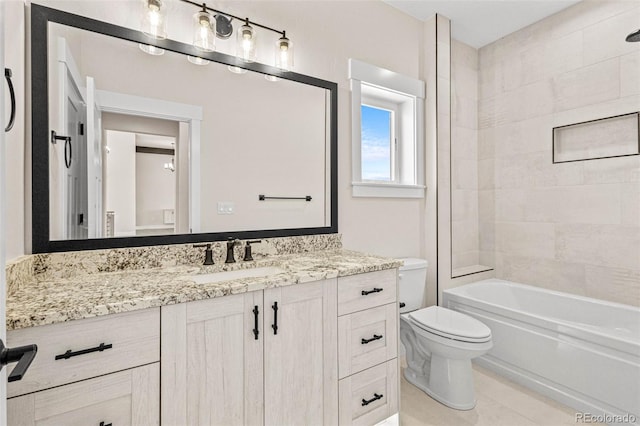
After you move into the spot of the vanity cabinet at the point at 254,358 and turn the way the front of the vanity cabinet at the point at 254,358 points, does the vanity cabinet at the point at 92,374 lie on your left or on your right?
on your right

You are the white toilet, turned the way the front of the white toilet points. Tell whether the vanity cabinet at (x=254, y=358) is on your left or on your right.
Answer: on your right

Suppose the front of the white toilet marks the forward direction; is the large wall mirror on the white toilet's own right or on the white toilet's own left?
on the white toilet's own right

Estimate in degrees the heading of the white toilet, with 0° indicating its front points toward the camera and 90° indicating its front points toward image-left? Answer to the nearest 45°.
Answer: approximately 315°

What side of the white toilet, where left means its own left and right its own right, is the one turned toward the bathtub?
left

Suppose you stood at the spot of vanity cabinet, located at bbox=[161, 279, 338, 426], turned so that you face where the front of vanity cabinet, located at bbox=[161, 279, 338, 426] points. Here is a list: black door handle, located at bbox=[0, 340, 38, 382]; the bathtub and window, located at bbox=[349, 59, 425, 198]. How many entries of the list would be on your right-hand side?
1

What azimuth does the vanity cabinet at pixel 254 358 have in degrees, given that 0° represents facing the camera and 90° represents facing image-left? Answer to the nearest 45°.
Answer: approximately 315°

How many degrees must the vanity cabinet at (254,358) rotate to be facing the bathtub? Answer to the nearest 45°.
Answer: approximately 45° to its left

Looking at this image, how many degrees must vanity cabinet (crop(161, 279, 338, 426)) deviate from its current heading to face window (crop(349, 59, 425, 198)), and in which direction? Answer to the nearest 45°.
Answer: approximately 90° to its left

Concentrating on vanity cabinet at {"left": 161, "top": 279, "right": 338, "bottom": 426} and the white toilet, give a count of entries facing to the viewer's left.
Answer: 0

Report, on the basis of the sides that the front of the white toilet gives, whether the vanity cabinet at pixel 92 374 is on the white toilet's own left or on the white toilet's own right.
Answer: on the white toilet's own right

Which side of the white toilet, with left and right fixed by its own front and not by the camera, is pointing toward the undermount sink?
right
